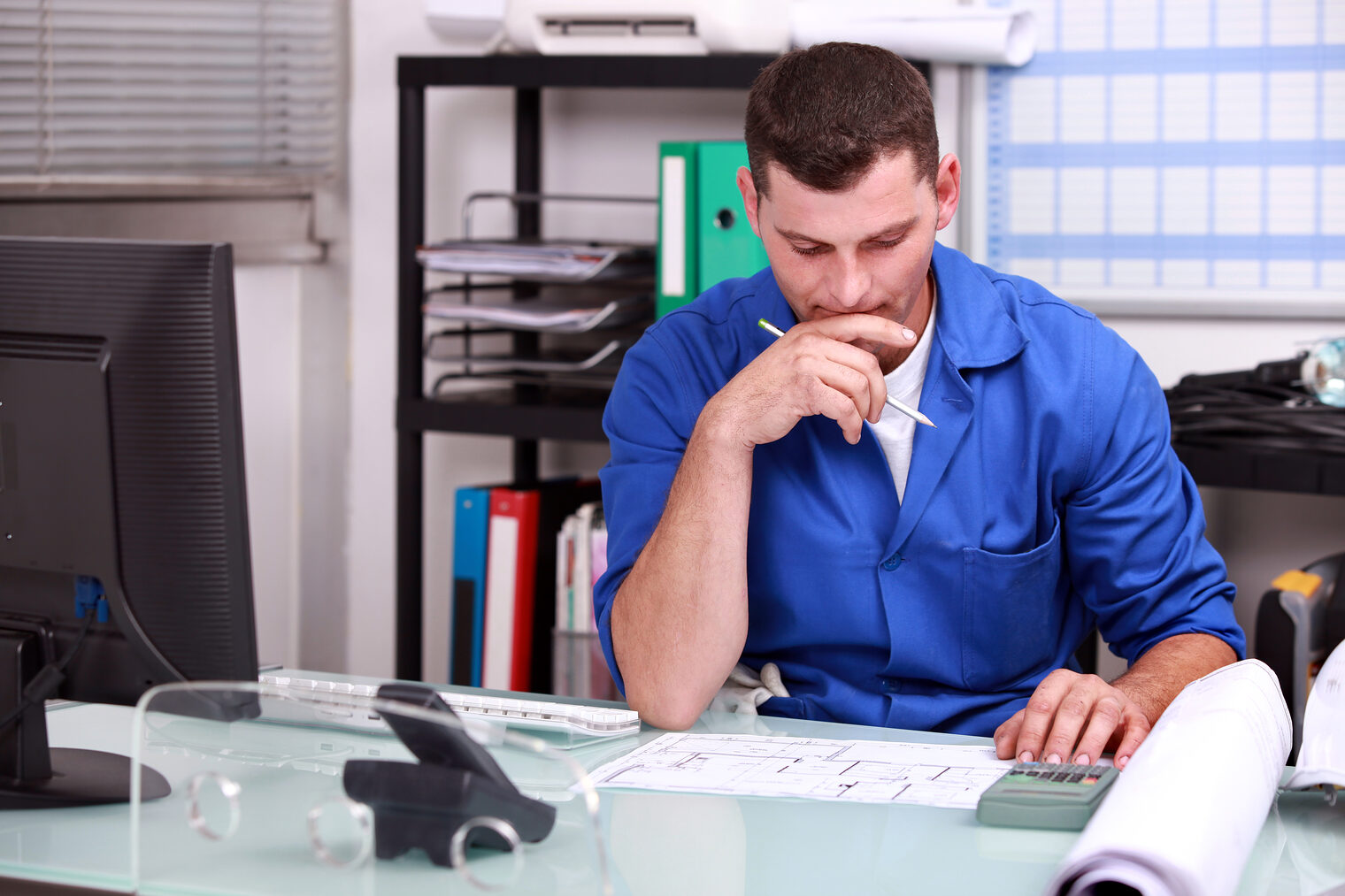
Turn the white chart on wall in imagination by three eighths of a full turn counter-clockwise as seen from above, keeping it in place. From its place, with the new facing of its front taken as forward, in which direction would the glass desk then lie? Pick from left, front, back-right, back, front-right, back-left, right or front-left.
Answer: back-right

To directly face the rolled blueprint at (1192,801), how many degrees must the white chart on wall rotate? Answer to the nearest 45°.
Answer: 0° — it already faces it

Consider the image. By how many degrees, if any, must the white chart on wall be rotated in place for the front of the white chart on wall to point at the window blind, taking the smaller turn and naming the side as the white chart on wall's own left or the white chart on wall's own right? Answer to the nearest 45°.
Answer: approximately 90° to the white chart on wall's own right

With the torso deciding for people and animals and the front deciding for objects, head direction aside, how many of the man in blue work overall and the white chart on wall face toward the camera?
2

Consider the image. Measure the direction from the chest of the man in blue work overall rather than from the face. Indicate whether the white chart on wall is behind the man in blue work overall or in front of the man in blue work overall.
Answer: behind

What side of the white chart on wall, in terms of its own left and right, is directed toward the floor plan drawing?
front

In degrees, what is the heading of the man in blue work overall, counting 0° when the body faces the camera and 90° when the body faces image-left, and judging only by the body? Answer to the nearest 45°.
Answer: approximately 0°

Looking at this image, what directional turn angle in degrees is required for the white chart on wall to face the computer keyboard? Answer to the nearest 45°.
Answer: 0° — it already faces it

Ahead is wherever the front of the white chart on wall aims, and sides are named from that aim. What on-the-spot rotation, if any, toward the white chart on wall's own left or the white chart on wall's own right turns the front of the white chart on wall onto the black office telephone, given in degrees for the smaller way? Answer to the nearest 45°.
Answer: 0° — it already faces it

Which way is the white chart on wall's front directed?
toward the camera
